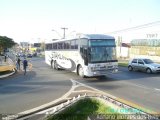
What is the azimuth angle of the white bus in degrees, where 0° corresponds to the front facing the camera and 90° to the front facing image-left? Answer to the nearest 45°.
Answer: approximately 315°

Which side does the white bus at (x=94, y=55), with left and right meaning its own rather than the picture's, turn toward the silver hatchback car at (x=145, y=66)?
left
